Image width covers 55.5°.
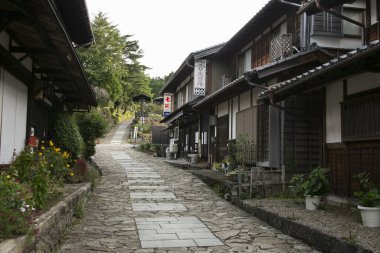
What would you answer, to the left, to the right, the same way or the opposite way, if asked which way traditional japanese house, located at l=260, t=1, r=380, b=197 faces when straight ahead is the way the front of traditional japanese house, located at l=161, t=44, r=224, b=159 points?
the same way

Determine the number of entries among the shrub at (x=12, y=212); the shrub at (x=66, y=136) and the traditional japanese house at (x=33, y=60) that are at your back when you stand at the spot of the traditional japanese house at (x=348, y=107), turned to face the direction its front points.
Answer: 0

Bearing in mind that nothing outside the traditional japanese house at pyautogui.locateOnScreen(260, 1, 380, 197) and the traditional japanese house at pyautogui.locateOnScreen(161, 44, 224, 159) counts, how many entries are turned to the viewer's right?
0

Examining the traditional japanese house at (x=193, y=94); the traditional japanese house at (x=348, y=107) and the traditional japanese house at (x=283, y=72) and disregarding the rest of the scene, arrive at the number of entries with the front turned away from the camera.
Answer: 0

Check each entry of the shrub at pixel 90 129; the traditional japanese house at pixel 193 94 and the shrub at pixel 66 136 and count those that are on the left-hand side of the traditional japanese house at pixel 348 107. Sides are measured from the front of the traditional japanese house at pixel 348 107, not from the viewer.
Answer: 0

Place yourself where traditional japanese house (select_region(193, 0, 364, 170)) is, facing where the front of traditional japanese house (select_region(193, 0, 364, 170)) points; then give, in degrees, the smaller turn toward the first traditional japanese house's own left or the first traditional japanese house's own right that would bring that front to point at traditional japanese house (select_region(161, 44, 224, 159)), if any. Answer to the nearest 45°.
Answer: approximately 90° to the first traditional japanese house's own right

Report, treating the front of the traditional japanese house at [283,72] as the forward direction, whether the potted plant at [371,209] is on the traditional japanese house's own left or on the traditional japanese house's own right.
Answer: on the traditional japanese house's own left

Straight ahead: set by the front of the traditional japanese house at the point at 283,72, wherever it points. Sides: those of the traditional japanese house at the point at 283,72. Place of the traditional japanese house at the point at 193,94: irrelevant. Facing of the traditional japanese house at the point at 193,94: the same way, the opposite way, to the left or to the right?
the same way

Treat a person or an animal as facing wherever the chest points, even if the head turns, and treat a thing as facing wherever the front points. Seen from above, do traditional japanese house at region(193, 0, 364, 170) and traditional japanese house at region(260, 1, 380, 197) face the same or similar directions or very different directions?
same or similar directions

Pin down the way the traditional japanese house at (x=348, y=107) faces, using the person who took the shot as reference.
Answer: facing the viewer and to the left of the viewer

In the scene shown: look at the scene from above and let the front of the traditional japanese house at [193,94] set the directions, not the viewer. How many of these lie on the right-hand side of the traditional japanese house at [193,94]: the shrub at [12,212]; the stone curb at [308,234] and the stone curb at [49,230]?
0

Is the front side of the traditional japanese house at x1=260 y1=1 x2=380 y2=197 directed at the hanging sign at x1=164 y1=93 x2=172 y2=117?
no

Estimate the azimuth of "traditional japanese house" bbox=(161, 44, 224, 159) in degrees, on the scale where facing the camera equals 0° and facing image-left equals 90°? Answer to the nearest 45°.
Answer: approximately 45°

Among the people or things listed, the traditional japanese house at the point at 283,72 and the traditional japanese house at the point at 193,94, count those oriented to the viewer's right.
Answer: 0

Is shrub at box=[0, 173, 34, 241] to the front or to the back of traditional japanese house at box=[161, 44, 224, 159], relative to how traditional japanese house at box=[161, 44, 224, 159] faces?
to the front

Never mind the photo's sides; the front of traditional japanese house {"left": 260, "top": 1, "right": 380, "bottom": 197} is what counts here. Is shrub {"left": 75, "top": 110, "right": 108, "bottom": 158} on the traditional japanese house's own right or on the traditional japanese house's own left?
on the traditional japanese house's own right

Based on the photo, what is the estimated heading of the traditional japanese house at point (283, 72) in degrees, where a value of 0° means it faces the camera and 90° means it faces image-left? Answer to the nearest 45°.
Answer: approximately 45°
